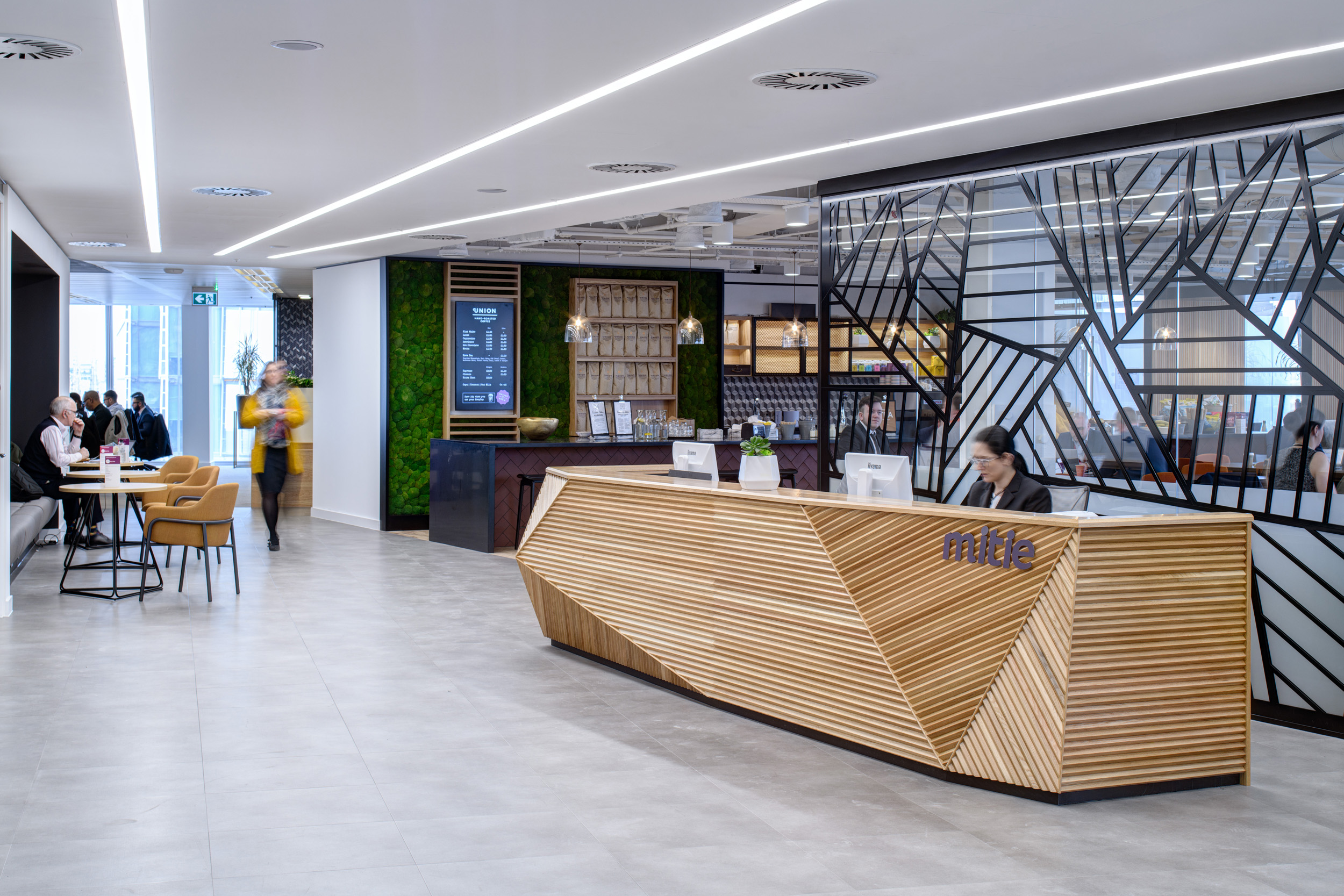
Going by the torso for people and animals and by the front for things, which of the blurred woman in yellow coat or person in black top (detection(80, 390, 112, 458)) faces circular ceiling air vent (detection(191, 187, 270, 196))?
the blurred woman in yellow coat

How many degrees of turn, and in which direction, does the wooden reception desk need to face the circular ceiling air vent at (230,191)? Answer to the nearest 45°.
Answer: approximately 90° to its right

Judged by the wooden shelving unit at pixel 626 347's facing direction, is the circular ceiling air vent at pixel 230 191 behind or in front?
in front

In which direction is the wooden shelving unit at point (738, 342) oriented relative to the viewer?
toward the camera

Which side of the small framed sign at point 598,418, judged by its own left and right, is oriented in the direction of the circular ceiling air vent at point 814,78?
front

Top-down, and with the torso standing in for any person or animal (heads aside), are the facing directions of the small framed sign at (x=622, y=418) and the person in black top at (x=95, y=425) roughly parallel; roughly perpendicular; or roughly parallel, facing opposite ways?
roughly perpendicular

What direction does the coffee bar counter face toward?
toward the camera

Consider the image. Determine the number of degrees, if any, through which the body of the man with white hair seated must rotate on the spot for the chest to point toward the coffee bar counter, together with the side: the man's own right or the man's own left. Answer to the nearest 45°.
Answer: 0° — they already face it

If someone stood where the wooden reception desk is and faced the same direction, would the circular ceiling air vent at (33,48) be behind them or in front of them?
in front

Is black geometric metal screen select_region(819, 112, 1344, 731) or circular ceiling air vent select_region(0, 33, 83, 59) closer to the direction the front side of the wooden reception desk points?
the circular ceiling air vent

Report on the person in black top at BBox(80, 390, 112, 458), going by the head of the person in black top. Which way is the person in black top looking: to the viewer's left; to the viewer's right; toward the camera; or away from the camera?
to the viewer's left
